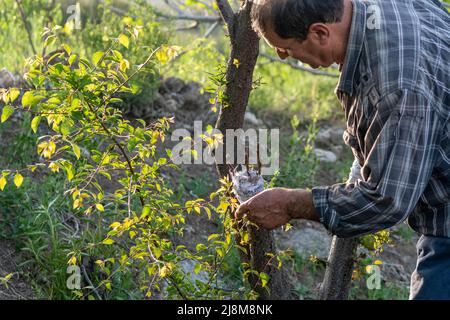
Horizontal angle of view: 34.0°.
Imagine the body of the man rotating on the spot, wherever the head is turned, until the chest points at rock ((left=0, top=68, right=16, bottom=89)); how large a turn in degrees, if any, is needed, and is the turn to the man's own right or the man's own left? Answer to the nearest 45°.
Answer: approximately 45° to the man's own right

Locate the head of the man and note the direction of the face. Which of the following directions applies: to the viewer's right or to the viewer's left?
to the viewer's left

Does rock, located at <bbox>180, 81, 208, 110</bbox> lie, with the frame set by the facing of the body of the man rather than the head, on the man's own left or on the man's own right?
on the man's own right

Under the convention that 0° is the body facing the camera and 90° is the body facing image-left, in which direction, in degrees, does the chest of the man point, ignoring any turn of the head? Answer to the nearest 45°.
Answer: approximately 90°

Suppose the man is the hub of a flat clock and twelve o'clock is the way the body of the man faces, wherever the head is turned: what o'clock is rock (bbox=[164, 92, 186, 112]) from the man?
The rock is roughly at 2 o'clock from the man.

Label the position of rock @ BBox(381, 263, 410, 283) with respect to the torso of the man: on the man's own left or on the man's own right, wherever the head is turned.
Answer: on the man's own right

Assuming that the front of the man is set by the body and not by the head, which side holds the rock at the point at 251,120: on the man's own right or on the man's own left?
on the man's own right

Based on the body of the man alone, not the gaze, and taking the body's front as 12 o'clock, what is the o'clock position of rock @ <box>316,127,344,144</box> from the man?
The rock is roughly at 3 o'clock from the man.
